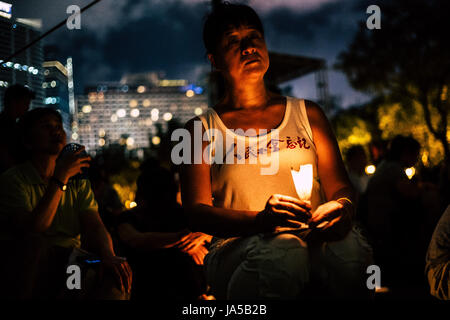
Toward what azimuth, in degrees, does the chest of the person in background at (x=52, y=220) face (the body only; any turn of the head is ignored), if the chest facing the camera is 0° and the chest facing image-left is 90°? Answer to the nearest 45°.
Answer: approximately 315°
